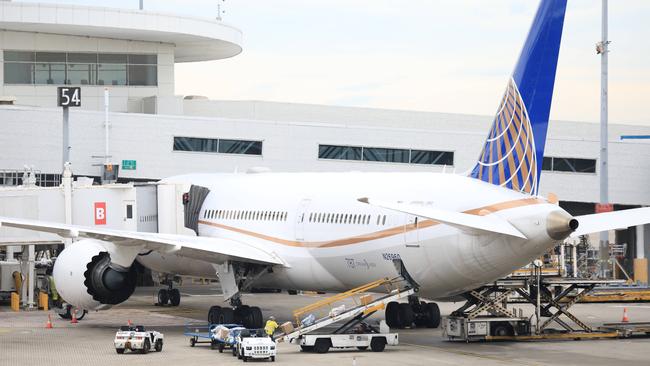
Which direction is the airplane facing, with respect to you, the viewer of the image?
facing away from the viewer and to the left of the viewer

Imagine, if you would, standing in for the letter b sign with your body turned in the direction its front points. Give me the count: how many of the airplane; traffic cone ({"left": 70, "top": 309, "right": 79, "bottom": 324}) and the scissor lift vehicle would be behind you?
0

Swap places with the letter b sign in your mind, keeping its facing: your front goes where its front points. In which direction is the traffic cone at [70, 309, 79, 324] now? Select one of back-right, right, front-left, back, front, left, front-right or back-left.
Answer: front

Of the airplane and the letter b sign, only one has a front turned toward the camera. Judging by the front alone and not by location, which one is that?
the letter b sign

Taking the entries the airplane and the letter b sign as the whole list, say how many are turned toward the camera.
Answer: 1

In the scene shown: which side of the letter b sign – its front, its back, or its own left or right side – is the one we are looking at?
front

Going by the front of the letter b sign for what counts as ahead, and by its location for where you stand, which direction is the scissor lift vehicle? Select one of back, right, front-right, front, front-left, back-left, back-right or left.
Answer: front-left

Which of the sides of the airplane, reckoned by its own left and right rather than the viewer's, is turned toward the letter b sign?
front

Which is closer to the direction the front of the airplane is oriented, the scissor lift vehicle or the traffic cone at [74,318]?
the traffic cone

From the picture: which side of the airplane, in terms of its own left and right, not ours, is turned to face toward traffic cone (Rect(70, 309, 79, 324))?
left
